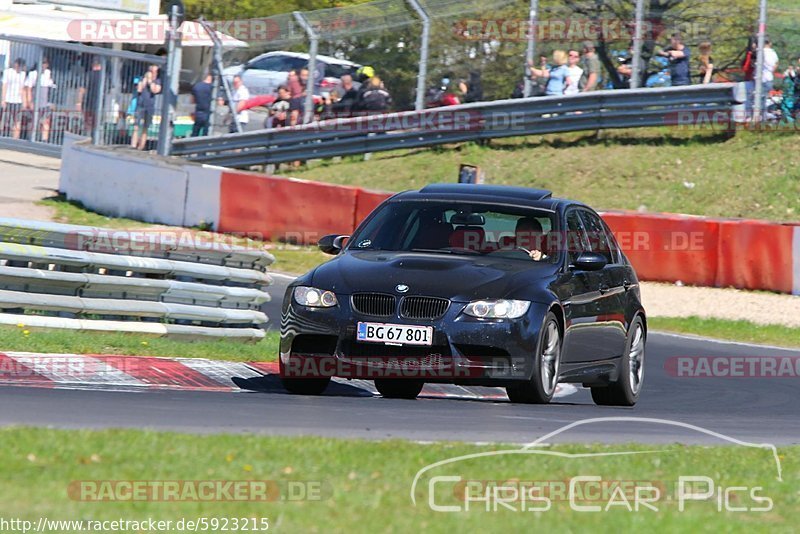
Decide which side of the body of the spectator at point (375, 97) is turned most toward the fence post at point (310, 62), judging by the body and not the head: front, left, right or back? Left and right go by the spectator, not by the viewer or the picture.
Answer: left

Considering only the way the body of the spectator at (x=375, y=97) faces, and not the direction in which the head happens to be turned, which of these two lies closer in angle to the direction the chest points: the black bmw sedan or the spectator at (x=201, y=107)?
the black bmw sedan

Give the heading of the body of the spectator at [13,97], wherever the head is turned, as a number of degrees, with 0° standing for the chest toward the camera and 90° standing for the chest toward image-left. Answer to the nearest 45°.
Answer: approximately 315°

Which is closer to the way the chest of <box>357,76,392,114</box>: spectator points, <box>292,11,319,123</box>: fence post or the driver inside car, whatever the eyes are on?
the driver inside car

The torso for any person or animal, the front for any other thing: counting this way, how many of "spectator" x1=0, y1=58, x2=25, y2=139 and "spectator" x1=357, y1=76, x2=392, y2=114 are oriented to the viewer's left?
0

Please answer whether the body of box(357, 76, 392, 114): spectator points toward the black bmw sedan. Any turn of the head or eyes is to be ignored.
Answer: yes
